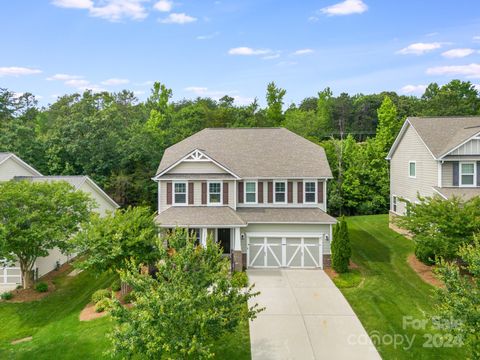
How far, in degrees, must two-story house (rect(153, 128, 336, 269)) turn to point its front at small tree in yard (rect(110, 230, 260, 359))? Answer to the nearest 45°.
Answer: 0° — it already faces it

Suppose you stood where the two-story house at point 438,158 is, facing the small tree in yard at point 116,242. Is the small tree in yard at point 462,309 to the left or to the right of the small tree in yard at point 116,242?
left

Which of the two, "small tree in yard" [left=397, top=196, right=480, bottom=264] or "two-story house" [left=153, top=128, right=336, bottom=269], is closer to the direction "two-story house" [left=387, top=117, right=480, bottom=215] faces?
the small tree in yard

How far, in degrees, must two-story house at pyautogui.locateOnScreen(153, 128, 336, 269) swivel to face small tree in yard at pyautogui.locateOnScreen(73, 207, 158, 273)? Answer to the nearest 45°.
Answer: approximately 45° to its right

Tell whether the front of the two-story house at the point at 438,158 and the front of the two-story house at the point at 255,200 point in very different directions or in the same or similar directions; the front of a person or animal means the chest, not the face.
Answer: same or similar directions

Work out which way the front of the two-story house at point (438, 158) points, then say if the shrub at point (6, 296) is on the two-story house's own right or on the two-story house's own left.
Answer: on the two-story house's own right

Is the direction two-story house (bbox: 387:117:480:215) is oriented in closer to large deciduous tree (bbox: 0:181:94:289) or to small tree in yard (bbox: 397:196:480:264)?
the small tree in yard

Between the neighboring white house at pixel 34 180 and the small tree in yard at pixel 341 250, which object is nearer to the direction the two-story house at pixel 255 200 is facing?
the small tree in yard

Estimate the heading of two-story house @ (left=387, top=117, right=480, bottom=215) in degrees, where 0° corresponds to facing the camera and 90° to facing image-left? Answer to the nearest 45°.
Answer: approximately 315°

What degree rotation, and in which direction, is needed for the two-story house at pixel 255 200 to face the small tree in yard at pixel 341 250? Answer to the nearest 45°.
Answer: approximately 45° to its left

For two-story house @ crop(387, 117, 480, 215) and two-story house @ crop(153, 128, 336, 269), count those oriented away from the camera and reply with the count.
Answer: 0

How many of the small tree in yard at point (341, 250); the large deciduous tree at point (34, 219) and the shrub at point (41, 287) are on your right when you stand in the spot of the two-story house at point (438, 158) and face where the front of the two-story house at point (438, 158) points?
3

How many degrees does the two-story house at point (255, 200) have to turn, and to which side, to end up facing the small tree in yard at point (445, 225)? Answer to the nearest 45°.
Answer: approximately 45° to its left

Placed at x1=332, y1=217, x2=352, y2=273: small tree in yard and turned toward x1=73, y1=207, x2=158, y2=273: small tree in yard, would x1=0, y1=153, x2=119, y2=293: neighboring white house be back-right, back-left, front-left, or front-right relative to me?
front-right

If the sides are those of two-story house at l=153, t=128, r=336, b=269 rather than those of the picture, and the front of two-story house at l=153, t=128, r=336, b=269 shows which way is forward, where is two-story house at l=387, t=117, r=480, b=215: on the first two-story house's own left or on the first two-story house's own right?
on the first two-story house's own left

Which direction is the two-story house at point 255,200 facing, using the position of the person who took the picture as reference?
facing the viewer
